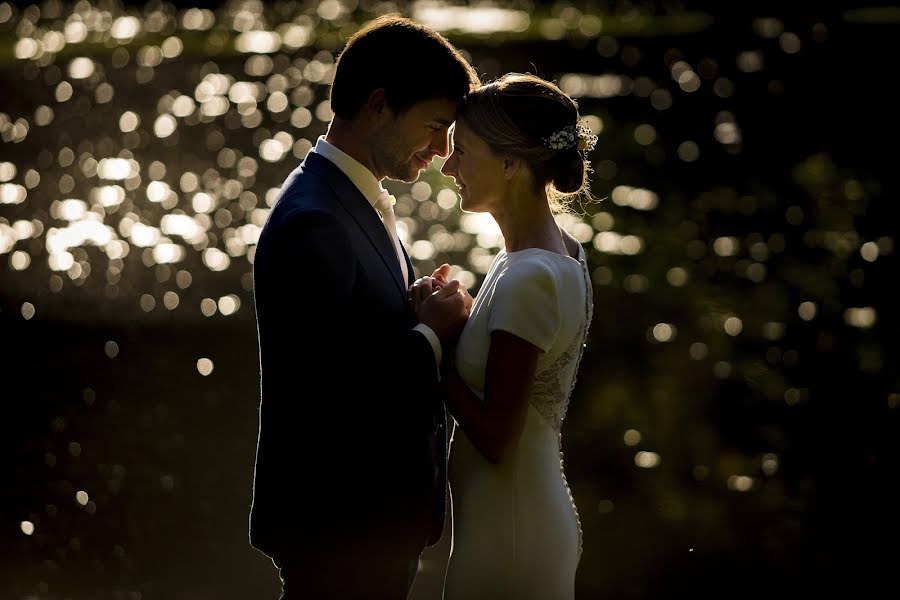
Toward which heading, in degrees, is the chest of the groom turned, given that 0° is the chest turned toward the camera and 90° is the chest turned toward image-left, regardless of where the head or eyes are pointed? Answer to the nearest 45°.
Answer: approximately 270°

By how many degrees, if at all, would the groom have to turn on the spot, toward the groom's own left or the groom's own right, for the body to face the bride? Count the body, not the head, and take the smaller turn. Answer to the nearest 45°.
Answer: approximately 45° to the groom's own left

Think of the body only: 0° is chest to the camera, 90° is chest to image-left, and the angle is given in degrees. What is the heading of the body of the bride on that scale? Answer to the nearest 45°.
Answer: approximately 90°

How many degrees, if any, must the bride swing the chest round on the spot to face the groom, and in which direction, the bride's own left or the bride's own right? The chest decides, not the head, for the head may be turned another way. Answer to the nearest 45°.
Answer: approximately 45° to the bride's own left

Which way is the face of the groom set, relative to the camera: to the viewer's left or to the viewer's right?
to the viewer's right

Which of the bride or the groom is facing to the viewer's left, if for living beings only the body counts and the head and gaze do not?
the bride

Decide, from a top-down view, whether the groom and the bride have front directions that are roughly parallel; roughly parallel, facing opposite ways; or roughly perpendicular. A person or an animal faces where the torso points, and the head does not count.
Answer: roughly parallel, facing opposite ways

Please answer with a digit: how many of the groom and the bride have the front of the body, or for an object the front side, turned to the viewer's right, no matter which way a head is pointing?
1

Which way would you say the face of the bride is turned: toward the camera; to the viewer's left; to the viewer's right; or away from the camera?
to the viewer's left
